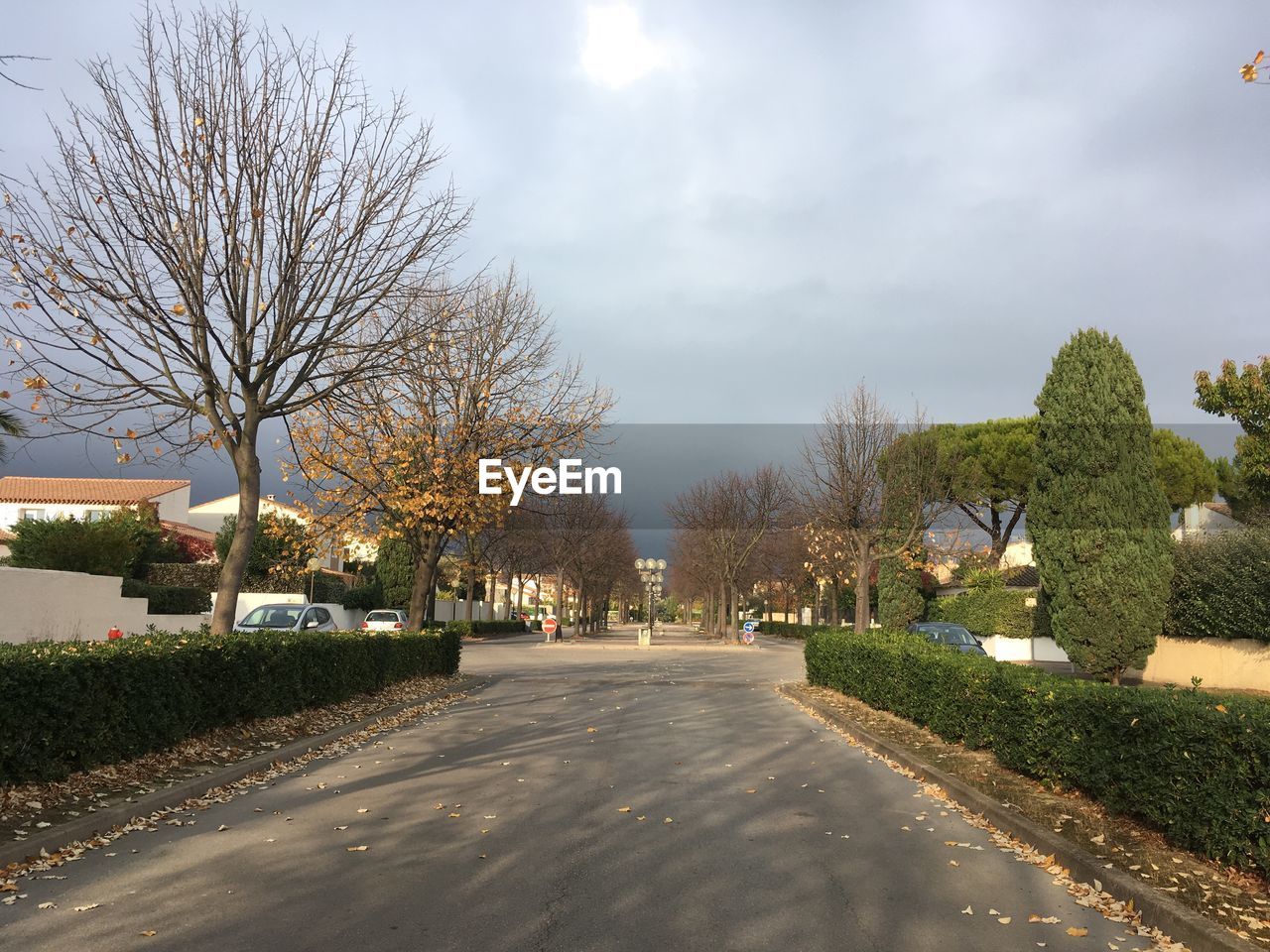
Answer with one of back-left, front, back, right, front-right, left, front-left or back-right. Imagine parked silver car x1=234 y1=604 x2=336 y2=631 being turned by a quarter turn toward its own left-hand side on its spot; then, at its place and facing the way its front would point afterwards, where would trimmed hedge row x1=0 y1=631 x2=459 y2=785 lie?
front-right

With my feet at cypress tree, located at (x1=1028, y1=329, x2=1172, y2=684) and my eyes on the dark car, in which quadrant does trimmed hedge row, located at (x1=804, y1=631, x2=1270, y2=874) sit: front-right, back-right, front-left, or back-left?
back-left

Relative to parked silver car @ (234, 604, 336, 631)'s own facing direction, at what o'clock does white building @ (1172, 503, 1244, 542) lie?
The white building is roughly at 7 o'clock from the parked silver car.

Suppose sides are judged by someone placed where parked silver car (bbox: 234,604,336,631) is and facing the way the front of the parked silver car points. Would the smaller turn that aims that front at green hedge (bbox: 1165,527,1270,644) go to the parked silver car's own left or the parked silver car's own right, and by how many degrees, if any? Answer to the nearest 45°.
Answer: approximately 135° to the parked silver car's own left

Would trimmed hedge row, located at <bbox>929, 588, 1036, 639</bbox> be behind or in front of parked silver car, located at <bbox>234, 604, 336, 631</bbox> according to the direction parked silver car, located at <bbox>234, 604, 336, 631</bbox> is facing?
behind

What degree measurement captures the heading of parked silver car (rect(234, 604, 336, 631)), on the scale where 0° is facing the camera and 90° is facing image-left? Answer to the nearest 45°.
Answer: approximately 45°

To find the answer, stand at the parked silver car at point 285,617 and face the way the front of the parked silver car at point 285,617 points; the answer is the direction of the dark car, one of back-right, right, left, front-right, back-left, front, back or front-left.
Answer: back-left

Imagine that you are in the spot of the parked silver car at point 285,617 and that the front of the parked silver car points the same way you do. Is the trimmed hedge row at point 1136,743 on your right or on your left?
on your left

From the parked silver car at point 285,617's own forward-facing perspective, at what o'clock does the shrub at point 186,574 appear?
The shrub is roughly at 4 o'clock from the parked silver car.

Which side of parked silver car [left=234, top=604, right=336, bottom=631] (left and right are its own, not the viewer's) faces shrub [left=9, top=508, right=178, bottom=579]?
right
